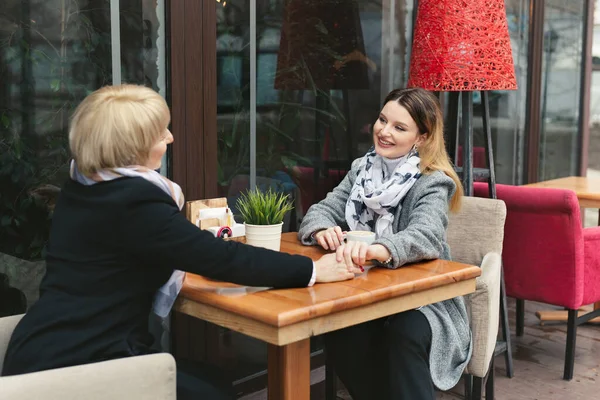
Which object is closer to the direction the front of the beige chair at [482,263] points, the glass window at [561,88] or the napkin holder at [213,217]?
the napkin holder

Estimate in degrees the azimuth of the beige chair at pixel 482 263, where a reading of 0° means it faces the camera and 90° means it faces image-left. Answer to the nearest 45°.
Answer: approximately 45°

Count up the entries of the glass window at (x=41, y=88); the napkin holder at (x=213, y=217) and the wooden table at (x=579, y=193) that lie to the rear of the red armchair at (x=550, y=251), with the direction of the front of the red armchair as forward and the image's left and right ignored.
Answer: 2

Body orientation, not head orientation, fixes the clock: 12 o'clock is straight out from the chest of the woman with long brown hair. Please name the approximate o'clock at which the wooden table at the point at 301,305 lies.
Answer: The wooden table is roughly at 11 o'clock from the woman with long brown hair.

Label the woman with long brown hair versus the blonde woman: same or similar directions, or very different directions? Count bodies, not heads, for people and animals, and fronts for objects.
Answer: very different directions

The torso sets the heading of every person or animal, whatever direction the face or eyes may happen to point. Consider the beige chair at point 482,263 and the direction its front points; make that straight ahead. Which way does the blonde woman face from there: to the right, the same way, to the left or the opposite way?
the opposite way

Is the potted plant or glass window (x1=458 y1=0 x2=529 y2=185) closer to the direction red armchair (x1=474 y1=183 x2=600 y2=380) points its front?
the glass window

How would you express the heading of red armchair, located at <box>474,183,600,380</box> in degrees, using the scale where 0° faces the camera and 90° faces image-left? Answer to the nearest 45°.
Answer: approximately 225°

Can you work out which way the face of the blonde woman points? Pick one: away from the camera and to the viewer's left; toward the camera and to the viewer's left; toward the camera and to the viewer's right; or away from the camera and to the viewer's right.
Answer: away from the camera and to the viewer's right

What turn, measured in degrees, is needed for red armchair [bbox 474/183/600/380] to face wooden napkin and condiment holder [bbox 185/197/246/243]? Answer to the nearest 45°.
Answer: approximately 180°

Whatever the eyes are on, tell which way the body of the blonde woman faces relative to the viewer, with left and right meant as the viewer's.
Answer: facing away from the viewer and to the right of the viewer
